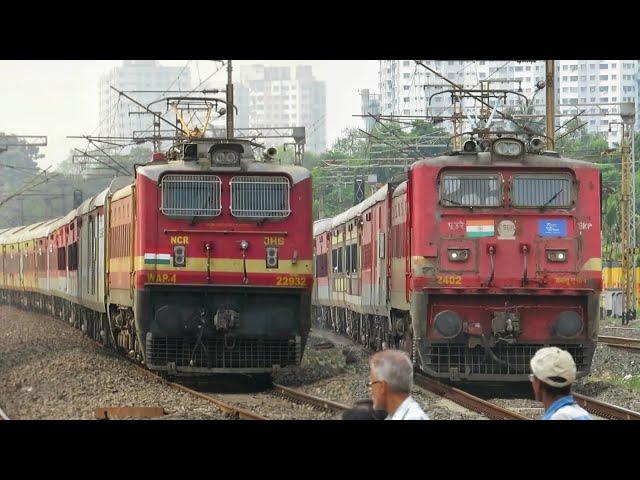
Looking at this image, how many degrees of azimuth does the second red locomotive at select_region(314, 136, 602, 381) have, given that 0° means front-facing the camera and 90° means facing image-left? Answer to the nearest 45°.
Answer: approximately 0°

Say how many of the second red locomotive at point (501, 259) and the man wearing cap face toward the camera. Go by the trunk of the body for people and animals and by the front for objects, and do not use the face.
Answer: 1

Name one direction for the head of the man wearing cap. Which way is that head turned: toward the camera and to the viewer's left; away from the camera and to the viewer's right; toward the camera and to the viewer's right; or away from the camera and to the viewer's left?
away from the camera and to the viewer's left

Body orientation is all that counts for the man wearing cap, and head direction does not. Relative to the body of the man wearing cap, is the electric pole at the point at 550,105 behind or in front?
in front

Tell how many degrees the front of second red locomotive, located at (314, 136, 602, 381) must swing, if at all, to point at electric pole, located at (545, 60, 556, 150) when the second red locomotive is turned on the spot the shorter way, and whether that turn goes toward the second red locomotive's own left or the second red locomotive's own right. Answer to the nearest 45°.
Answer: approximately 180°

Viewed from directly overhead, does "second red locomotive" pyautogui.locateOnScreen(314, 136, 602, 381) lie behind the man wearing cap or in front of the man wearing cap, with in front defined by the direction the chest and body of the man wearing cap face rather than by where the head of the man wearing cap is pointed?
in front

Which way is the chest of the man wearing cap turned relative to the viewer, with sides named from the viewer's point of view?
facing away from the viewer and to the left of the viewer

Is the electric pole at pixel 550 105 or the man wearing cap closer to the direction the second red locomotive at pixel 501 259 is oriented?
the man wearing cap

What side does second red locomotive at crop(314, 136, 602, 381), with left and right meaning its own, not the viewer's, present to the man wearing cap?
front
